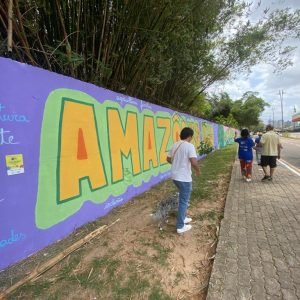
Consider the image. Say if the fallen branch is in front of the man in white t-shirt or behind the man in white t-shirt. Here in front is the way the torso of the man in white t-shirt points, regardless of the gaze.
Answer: behind
